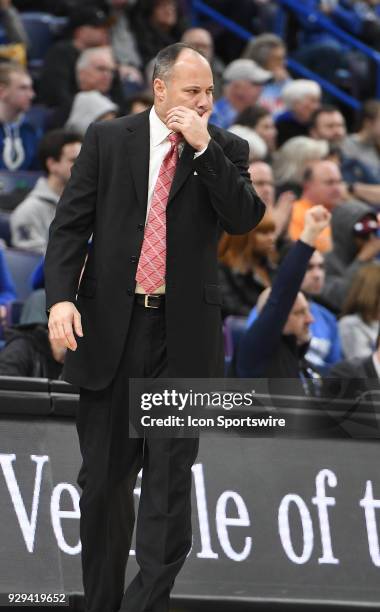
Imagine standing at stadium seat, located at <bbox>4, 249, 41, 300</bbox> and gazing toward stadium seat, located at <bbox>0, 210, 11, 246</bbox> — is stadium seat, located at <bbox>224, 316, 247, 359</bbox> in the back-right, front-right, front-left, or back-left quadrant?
back-right

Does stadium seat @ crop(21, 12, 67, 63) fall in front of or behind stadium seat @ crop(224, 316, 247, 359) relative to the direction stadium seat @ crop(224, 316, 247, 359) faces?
behind

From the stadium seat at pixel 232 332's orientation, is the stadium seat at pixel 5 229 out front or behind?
behind

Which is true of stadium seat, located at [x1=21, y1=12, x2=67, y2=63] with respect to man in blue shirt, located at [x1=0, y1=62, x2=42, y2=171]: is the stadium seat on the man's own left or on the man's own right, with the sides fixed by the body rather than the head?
on the man's own left

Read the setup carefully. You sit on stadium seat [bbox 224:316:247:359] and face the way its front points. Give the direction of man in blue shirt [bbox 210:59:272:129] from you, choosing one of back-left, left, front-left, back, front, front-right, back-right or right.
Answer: back-left

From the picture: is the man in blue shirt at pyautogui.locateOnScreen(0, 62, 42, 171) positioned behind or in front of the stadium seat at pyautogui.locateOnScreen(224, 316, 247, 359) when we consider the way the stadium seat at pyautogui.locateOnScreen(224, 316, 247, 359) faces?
behind

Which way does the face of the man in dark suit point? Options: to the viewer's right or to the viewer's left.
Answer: to the viewer's right

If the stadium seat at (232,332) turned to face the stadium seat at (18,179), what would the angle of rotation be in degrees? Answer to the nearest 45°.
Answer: approximately 180°

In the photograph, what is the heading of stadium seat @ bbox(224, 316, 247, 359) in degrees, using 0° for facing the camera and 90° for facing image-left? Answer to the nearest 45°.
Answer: approximately 315°
